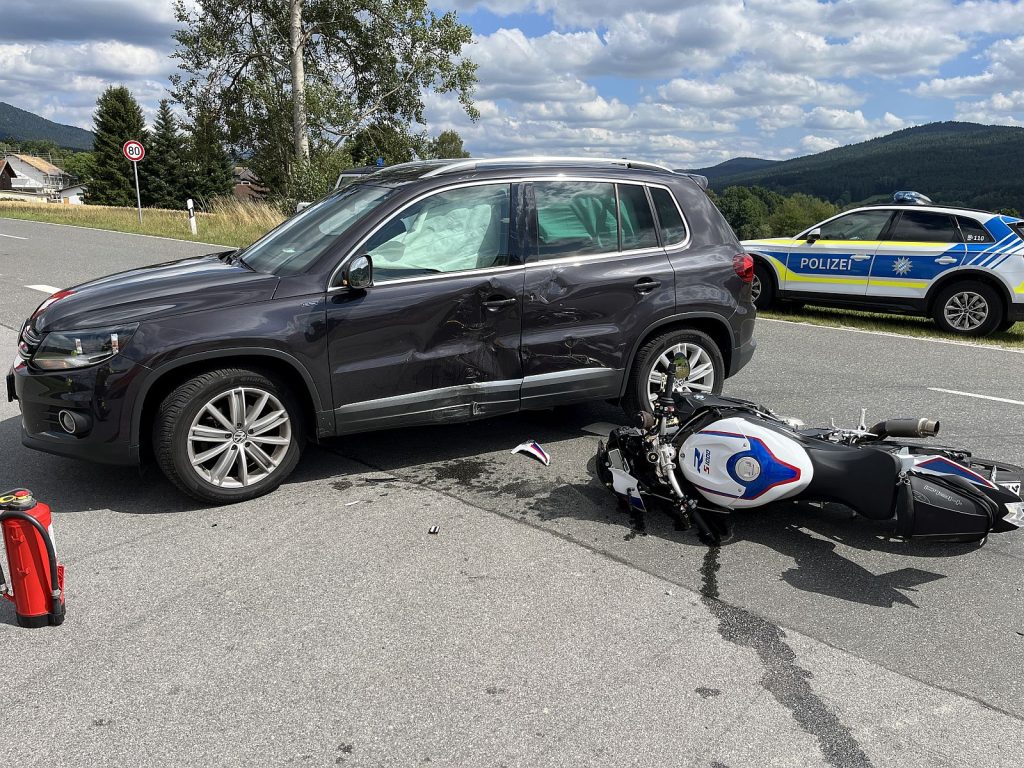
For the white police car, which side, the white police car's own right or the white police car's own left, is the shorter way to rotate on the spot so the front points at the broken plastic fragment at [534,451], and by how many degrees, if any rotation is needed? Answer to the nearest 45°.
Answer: approximately 90° to the white police car's own left

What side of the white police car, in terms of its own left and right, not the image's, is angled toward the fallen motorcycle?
left

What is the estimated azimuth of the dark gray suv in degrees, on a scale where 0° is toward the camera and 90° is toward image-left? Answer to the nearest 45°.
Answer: approximately 45°

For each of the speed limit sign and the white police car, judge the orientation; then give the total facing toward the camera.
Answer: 1

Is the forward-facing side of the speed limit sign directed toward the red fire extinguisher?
yes

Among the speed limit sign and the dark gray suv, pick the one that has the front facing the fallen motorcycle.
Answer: the speed limit sign

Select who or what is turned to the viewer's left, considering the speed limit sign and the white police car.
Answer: the white police car

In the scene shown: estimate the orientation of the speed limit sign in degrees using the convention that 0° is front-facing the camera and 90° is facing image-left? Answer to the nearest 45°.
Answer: approximately 0°

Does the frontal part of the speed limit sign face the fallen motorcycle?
yes

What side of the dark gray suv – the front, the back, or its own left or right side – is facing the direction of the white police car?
back

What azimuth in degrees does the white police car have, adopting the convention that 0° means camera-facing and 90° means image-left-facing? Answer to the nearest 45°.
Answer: approximately 90°
